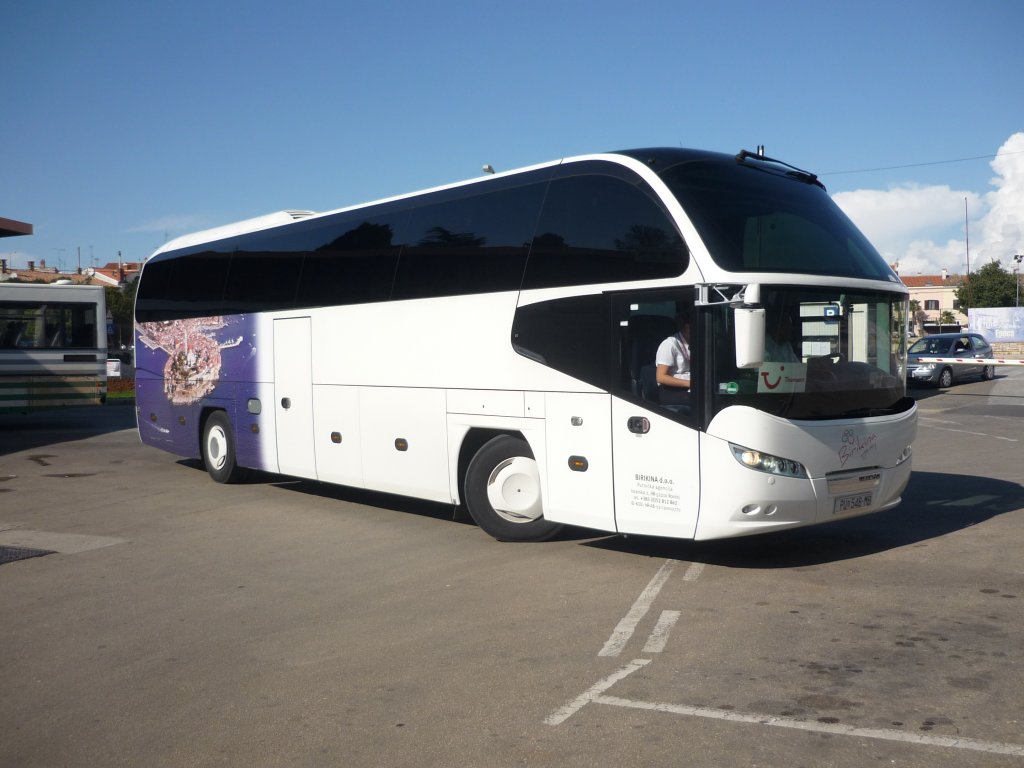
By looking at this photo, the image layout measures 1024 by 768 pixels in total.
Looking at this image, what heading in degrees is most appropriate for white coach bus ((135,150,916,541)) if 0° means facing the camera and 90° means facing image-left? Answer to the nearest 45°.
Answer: approximately 315°
